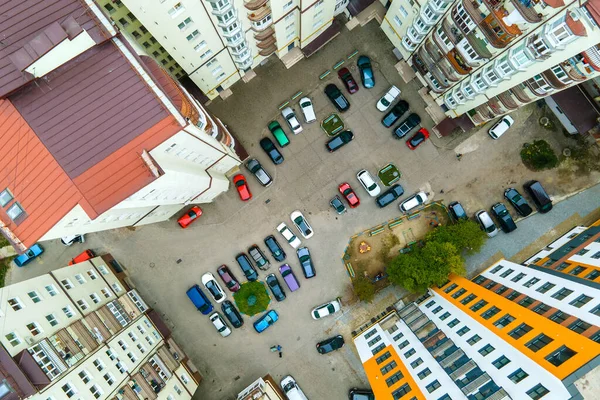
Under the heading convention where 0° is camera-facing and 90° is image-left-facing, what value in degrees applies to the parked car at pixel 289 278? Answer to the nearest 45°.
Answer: approximately 135°

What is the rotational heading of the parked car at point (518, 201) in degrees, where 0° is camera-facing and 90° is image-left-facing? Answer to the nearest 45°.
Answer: approximately 135°

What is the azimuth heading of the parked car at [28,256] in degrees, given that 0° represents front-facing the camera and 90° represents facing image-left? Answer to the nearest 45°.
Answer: approximately 45°

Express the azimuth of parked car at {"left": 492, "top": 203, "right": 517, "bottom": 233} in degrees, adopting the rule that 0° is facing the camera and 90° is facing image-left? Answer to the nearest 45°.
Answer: approximately 135°
